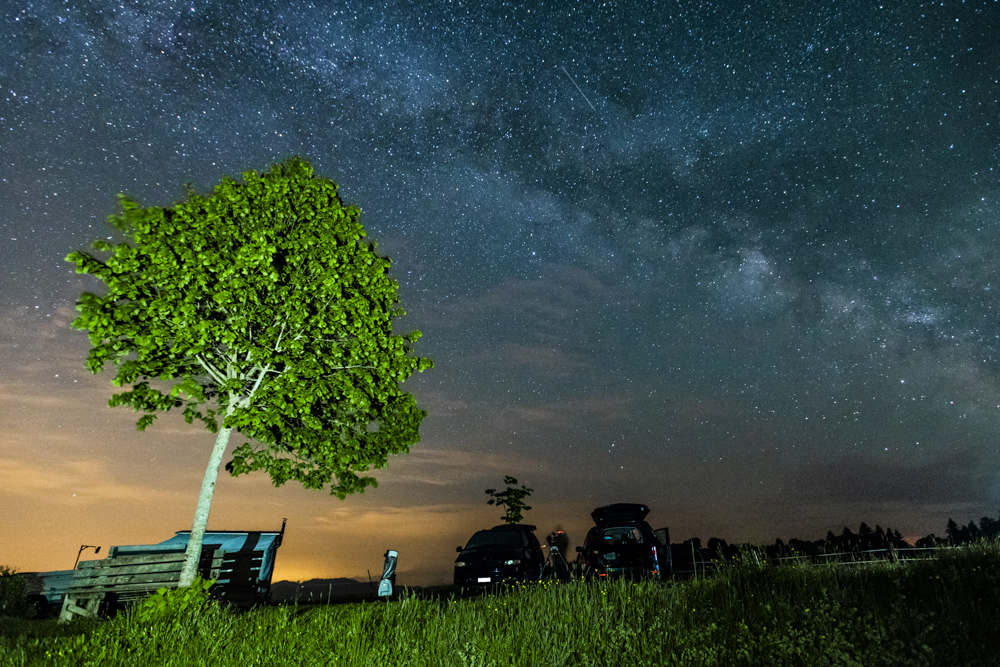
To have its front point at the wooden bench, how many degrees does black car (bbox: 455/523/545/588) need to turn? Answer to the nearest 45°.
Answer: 0° — it already faces it

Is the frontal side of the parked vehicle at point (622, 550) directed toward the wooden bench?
no

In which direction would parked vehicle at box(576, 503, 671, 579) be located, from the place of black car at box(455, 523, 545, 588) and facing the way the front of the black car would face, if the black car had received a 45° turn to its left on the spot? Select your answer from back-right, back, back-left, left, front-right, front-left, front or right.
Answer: left

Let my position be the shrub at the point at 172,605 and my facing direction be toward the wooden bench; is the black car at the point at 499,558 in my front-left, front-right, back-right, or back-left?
front-right

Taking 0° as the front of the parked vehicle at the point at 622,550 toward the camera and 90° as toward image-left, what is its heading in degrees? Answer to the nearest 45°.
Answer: approximately 180°

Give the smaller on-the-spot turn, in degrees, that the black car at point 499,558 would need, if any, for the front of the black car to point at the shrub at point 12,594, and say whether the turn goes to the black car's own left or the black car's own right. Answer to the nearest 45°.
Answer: approximately 45° to the black car's own right

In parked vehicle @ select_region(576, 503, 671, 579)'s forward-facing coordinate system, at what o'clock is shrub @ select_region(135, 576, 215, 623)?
The shrub is roughly at 7 o'clock from the parked vehicle.

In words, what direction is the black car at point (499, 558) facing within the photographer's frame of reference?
facing the viewer and to the left of the viewer

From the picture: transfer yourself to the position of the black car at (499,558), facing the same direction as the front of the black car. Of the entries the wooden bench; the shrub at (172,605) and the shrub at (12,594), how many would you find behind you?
0

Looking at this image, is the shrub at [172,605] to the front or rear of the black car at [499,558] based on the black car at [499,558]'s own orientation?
to the front
